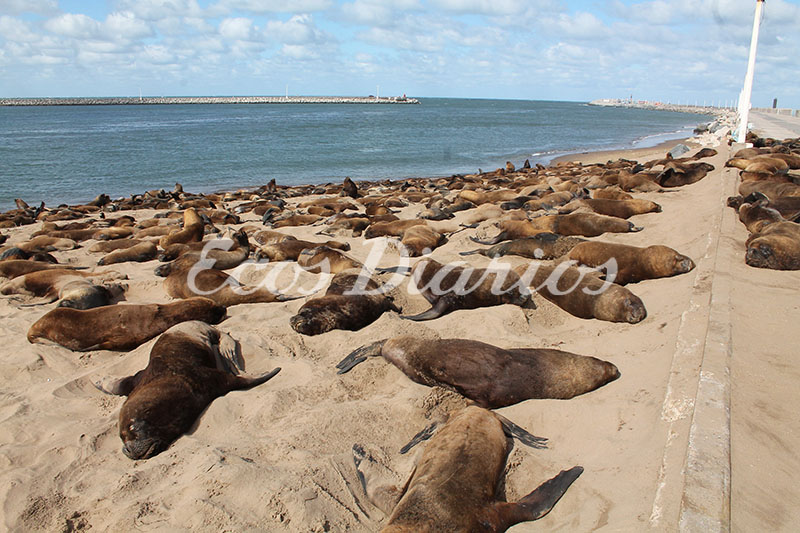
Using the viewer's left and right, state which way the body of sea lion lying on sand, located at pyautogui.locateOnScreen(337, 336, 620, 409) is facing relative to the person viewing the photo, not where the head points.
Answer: facing to the right of the viewer

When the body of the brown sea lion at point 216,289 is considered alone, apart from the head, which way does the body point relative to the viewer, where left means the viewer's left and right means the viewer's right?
facing to the left of the viewer

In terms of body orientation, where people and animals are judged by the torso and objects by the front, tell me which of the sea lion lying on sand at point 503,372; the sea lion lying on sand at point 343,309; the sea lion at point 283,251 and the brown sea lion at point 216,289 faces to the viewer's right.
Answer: the sea lion lying on sand at point 503,372

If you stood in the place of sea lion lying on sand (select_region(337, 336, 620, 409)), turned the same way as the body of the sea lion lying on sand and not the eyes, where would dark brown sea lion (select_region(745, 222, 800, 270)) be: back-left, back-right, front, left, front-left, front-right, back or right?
front-left

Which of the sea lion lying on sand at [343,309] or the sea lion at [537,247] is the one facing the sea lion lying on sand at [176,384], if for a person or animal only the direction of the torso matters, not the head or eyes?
the sea lion lying on sand at [343,309]

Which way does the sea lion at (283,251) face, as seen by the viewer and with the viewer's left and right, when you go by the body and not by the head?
facing to the left of the viewer

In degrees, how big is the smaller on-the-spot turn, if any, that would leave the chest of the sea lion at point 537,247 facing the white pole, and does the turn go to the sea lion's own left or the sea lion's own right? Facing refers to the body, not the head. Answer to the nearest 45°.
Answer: approximately 45° to the sea lion's own left

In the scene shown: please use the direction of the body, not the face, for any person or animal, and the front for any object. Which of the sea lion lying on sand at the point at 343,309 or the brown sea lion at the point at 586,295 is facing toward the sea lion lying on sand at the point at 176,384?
the sea lion lying on sand at the point at 343,309

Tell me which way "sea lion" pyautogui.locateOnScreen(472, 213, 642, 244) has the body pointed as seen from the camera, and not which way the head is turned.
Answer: to the viewer's right

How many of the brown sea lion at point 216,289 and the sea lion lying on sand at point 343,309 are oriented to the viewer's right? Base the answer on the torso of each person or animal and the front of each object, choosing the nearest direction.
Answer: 0

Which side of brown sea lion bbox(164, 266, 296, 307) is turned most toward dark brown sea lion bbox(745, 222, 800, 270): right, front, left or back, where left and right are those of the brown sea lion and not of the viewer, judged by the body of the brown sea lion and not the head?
back
